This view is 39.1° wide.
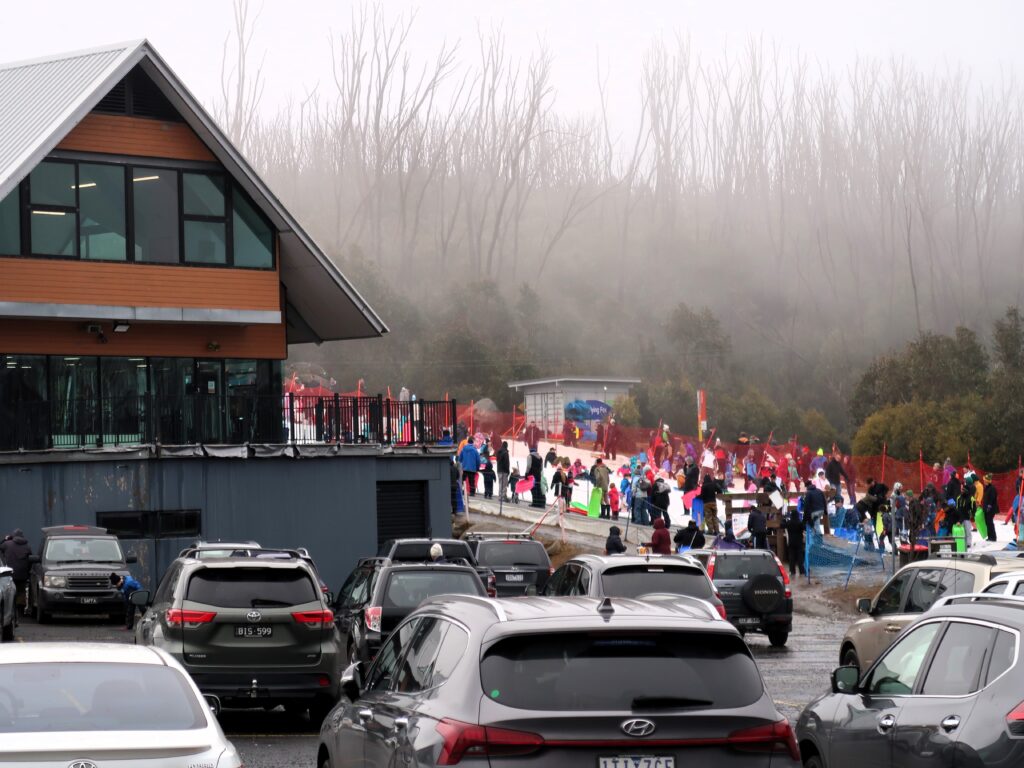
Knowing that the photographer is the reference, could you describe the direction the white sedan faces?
facing away from the viewer

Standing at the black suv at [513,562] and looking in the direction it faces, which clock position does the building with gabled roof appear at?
The building with gabled roof is roughly at 10 o'clock from the black suv.

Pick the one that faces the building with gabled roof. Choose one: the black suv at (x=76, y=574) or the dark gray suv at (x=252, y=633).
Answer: the dark gray suv at (x=252, y=633)

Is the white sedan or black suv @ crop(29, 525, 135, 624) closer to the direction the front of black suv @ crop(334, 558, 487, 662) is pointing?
the black suv

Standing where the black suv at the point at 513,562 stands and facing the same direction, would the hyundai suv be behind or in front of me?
behind

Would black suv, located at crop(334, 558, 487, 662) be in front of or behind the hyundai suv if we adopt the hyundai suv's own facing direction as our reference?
in front

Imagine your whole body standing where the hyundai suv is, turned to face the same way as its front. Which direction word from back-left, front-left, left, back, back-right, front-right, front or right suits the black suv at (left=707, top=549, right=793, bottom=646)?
front-right

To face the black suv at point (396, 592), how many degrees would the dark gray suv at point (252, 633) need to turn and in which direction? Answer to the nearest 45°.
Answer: approximately 45° to its right

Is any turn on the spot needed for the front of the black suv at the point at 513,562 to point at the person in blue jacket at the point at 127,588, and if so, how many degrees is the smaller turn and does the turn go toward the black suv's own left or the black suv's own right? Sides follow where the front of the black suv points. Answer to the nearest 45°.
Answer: approximately 90° to the black suv's own left

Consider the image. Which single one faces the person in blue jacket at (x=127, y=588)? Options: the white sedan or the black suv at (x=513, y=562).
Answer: the white sedan

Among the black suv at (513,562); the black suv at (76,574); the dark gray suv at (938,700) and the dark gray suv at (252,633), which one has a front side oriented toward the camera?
the black suv at (76,574)

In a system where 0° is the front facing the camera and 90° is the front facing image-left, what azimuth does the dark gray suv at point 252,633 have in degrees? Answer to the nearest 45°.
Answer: approximately 180°

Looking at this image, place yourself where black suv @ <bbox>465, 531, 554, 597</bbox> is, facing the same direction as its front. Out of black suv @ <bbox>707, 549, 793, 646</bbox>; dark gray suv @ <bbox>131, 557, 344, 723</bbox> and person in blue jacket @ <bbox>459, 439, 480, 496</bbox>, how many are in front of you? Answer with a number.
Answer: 1

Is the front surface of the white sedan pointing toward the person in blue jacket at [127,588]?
yes

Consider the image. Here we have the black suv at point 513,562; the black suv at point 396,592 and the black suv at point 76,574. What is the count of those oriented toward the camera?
1

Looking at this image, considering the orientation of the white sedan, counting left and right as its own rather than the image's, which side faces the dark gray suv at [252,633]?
front

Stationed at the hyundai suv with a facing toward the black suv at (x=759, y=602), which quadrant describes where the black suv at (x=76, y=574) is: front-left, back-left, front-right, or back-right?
front-left

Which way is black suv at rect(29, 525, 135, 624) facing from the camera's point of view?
toward the camera

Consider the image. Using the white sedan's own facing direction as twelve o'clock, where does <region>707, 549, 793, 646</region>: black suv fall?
The black suv is roughly at 1 o'clock from the white sedan.

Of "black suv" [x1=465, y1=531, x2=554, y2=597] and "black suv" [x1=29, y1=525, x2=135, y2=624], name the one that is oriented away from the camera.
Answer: "black suv" [x1=465, y1=531, x2=554, y2=597]

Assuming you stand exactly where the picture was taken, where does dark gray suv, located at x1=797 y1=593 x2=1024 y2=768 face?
facing away from the viewer and to the left of the viewer

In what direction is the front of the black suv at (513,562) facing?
away from the camera
